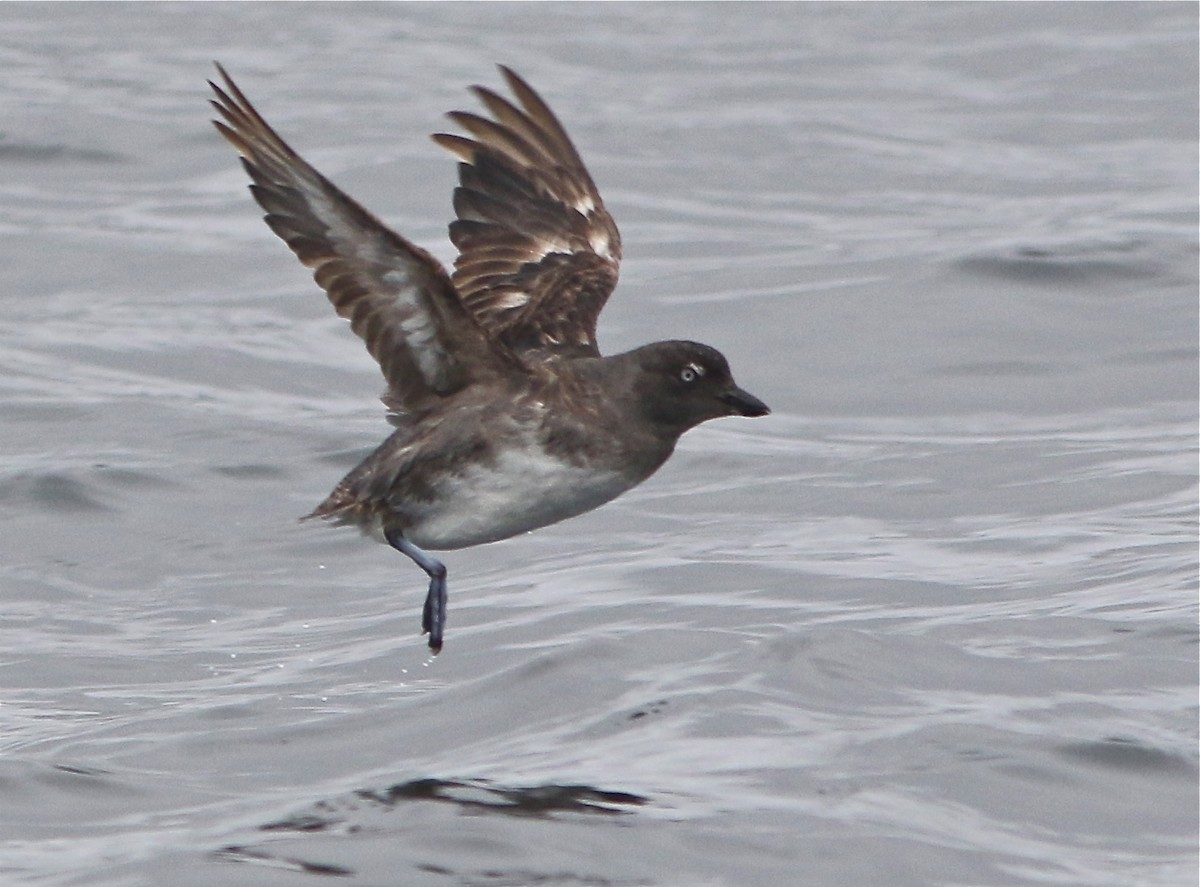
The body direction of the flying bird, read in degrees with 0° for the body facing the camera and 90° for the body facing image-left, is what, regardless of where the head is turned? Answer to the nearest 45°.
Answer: approximately 270°
